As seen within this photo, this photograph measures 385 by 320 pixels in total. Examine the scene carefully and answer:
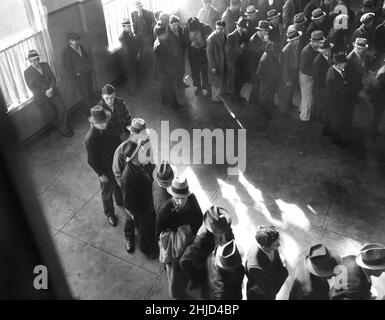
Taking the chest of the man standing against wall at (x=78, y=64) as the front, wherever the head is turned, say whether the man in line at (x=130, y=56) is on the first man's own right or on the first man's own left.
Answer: on the first man's own left

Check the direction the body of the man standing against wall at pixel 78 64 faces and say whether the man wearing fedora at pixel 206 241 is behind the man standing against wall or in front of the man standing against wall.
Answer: in front

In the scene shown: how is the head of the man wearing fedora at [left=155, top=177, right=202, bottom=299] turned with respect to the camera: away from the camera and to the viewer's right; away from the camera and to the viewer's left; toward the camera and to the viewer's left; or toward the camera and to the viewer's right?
toward the camera and to the viewer's left

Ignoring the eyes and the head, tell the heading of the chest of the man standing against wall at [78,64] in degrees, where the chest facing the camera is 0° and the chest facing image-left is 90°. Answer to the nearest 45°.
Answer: approximately 315°

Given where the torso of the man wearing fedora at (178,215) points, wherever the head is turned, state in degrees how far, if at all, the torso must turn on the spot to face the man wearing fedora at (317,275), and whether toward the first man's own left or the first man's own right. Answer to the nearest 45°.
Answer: approximately 45° to the first man's own left

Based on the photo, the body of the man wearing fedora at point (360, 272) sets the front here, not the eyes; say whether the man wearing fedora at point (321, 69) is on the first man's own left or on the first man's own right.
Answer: on the first man's own left
